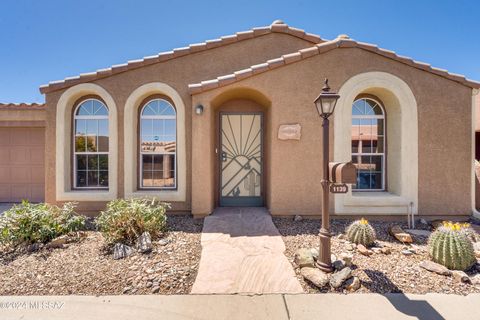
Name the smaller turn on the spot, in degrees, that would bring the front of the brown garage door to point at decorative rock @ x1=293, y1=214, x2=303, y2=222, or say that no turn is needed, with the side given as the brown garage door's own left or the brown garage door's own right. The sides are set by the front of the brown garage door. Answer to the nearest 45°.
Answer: approximately 45° to the brown garage door's own left

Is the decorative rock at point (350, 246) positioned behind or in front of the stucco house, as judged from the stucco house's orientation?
in front

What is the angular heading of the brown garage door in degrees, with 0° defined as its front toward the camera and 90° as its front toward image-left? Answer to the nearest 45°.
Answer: approximately 0°

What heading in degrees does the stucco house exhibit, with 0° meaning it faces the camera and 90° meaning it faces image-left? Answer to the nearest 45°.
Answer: approximately 0°

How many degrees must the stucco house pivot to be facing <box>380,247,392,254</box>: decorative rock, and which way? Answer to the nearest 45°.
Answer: approximately 45° to its left

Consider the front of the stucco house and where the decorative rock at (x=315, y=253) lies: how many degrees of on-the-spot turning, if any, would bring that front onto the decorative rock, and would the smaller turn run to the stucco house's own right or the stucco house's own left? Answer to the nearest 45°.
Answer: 0° — it already faces it

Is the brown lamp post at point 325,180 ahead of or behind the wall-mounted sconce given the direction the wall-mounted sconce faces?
ahead

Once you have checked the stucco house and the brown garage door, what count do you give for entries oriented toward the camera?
2

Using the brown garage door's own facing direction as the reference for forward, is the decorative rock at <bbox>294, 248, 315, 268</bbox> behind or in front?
in front
